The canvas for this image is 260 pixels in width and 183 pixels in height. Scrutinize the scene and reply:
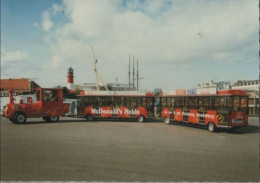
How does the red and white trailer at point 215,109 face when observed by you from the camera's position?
facing away from the viewer and to the left of the viewer
